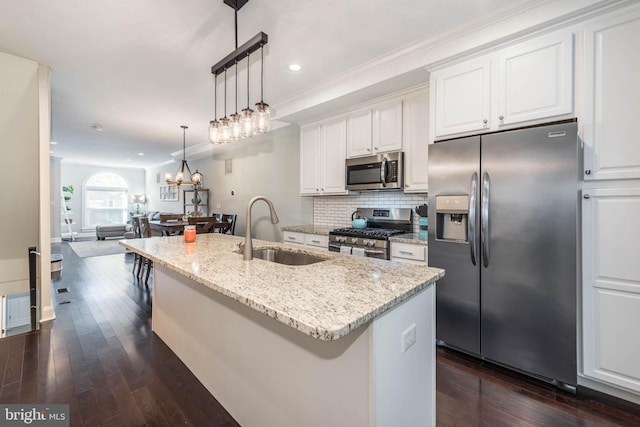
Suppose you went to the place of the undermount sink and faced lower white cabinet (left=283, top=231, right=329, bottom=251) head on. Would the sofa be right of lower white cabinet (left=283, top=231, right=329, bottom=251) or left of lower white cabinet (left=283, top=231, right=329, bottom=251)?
left

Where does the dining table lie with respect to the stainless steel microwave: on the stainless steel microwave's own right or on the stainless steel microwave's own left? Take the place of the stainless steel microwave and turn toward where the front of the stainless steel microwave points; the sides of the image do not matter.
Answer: on the stainless steel microwave's own right

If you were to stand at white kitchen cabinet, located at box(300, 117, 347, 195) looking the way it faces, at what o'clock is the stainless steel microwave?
The stainless steel microwave is roughly at 9 o'clock from the white kitchen cabinet.

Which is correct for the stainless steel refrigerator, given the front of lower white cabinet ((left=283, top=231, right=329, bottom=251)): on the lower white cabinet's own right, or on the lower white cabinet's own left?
on the lower white cabinet's own left

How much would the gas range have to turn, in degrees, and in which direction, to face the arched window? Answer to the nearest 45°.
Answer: approximately 90° to its right

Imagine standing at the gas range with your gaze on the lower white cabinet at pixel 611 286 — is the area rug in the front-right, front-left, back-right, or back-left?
back-right

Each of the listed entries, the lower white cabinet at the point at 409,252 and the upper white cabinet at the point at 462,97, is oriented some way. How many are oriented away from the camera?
0

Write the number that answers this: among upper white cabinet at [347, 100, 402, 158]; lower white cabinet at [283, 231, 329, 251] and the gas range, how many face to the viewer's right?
0

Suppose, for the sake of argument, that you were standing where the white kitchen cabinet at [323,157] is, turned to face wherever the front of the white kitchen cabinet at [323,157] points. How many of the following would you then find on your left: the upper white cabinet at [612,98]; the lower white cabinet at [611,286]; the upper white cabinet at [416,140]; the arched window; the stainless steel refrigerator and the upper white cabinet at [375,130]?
5

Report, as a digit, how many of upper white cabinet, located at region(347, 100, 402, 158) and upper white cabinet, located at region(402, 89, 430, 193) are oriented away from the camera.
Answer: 0

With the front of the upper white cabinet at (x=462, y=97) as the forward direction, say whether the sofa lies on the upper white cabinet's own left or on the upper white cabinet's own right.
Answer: on the upper white cabinet's own right

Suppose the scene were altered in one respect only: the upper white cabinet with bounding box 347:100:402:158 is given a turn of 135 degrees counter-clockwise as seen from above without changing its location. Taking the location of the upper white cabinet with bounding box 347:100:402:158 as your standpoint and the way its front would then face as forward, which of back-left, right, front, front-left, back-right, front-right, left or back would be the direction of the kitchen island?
right
